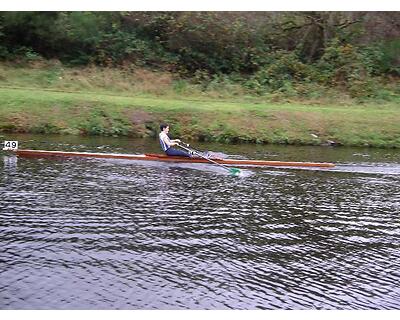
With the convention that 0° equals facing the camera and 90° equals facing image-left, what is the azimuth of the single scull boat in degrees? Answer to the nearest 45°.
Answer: approximately 90°

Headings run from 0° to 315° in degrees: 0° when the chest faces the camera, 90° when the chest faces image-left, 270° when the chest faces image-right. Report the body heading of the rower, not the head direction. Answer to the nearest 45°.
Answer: approximately 270°
